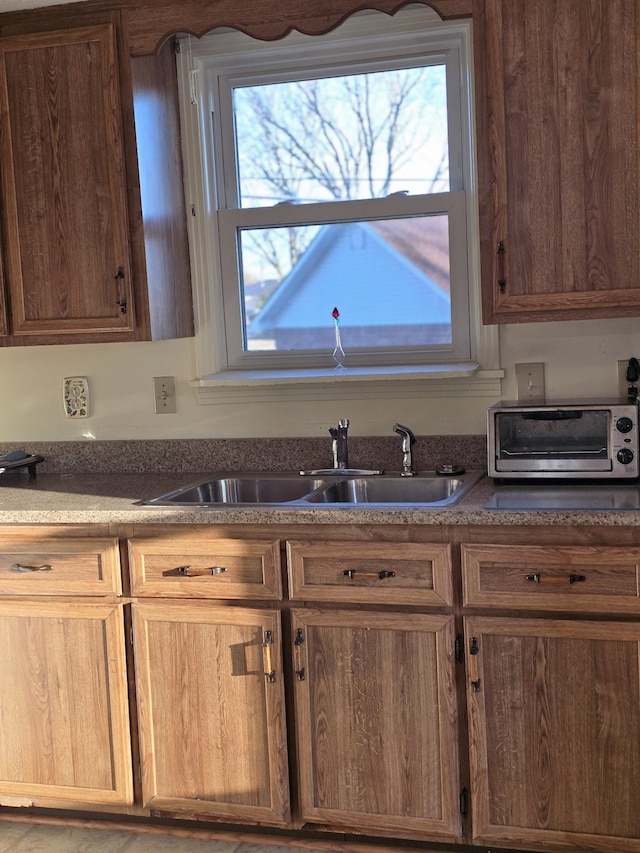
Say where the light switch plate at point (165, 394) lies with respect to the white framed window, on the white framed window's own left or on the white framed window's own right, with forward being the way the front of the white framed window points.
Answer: on the white framed window's own right

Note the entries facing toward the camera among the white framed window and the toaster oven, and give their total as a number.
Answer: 2

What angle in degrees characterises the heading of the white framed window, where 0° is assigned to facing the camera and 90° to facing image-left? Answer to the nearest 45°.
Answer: approximately 0°

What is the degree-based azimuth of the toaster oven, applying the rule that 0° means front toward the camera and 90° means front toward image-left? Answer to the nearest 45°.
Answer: approximately 0°

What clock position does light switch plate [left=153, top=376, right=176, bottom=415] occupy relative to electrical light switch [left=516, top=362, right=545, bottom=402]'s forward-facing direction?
The light switch plate is roughly at 3 o'clock from the electrical light switch.
